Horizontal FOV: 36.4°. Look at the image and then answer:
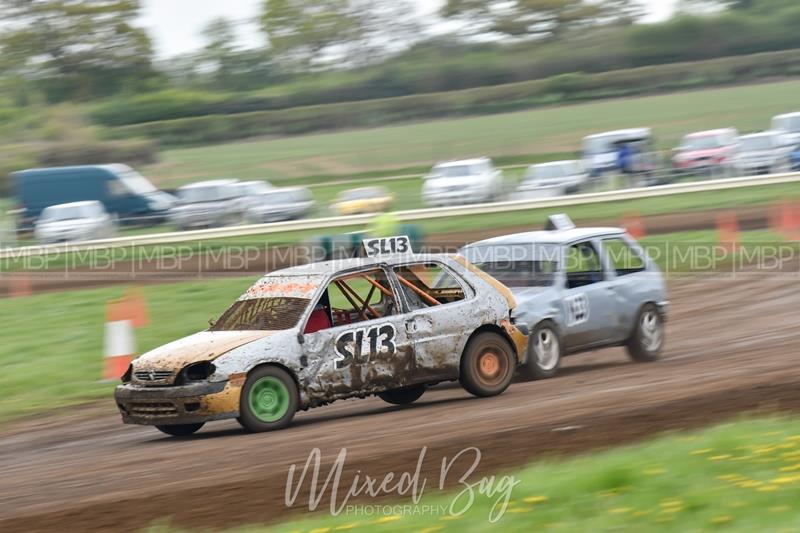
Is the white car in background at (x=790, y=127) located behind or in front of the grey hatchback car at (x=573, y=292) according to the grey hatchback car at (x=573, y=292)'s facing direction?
behind

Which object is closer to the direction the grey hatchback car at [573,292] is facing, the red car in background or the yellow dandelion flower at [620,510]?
the yellow dandelion flower

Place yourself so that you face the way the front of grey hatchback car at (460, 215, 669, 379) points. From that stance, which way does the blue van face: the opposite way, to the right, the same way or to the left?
the opposite way

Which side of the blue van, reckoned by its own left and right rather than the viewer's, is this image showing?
right

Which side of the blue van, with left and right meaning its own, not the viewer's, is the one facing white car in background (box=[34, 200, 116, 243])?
right

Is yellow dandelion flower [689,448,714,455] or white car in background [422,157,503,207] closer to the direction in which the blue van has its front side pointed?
the white car in background

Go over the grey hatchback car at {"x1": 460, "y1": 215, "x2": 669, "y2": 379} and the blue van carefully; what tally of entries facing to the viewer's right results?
1

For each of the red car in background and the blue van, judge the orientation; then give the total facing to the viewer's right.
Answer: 1

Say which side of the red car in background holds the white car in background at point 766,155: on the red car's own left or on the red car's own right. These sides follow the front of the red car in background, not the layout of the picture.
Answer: on the red car's own left

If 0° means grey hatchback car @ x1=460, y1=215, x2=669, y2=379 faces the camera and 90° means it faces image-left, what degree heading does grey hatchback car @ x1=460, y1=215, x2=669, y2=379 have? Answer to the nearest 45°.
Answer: approximately 45°

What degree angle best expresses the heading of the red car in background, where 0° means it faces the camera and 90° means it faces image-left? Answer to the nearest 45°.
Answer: approximately 45°
